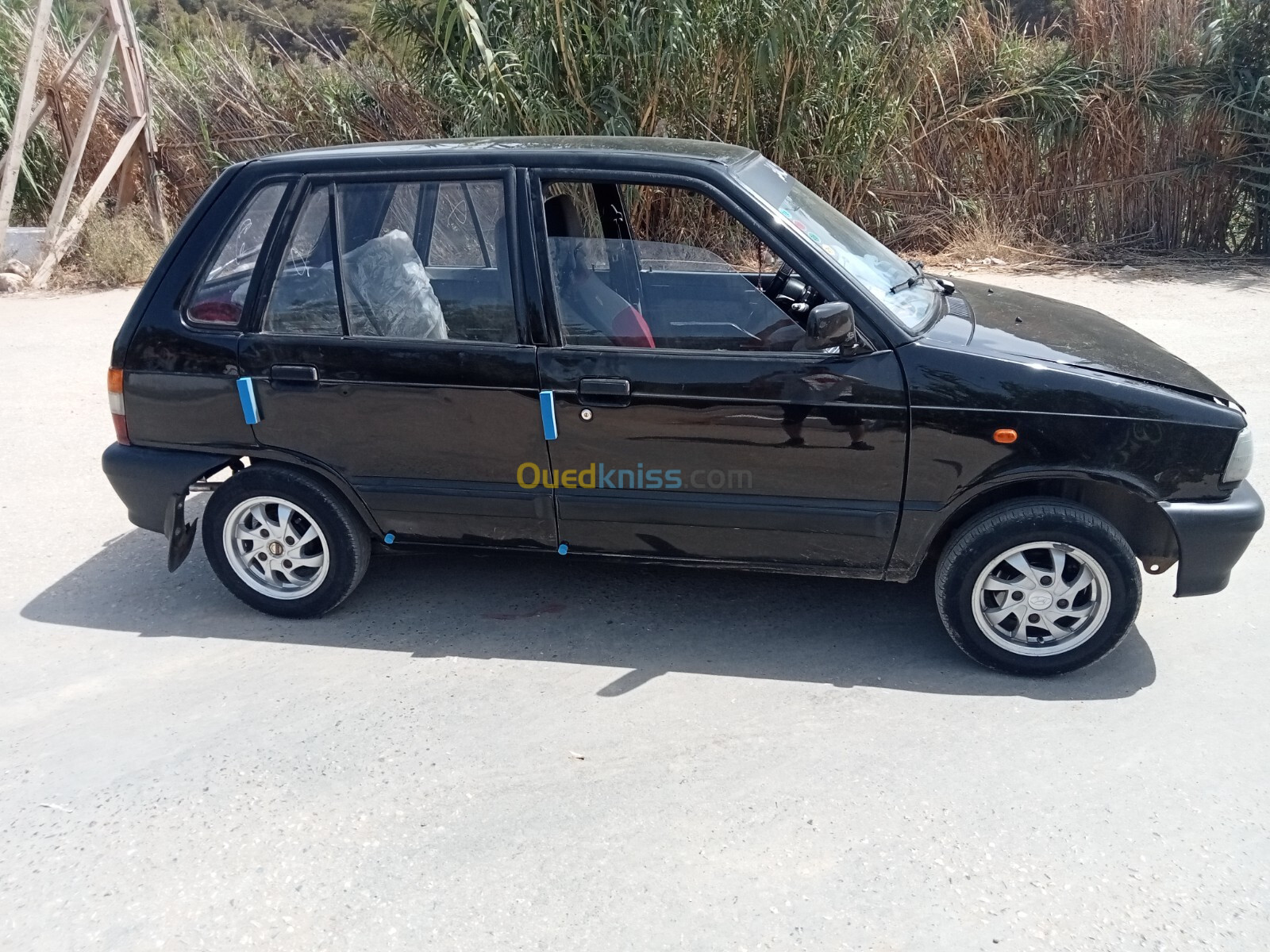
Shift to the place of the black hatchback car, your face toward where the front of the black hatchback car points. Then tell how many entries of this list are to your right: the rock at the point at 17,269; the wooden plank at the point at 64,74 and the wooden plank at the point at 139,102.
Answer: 0

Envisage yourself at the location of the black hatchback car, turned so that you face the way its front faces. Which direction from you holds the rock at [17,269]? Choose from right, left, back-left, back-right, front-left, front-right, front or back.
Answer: back-left

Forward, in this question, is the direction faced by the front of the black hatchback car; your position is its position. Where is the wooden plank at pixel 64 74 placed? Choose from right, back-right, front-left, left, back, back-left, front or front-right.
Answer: back-left

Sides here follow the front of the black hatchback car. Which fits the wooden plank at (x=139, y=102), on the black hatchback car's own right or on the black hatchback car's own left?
on the black hatchback car's own left

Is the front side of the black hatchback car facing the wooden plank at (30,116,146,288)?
no

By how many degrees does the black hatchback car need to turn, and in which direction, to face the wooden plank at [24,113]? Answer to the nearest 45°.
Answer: approximately 135° to its left

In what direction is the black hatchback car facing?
to the viewer's right

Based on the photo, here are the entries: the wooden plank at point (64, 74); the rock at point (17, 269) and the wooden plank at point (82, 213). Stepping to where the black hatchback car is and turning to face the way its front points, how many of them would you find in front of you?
0

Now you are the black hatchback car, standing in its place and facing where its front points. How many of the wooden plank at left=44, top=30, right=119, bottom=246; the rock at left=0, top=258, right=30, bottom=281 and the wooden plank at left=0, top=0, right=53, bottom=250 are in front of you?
0

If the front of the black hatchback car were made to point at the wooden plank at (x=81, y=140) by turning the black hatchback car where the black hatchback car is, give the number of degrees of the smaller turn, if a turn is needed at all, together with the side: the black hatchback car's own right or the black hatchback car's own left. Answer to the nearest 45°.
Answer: approximately 135° to the black hatchback car's own left
